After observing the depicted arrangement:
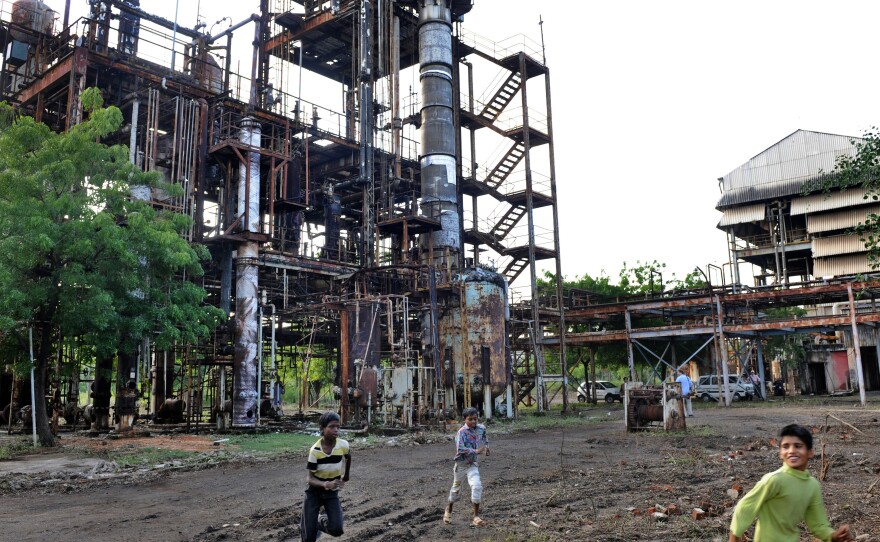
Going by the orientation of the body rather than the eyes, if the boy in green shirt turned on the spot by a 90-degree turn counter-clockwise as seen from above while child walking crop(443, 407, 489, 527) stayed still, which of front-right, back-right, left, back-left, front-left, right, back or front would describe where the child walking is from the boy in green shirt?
left

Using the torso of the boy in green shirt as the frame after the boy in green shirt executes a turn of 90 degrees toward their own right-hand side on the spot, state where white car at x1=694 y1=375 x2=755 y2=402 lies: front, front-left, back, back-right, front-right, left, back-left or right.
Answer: back-right

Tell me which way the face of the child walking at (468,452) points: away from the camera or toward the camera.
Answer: toward the camera

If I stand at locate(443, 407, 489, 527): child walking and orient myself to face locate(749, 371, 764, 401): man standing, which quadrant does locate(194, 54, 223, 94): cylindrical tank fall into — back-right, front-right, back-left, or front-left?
front-left

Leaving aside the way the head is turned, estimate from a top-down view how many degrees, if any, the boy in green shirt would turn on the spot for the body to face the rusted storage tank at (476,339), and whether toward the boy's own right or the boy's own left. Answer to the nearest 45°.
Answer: approximately 180°

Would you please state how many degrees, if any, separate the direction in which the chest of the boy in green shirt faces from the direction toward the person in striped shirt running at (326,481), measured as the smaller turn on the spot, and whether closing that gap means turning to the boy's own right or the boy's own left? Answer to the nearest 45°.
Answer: approximately 135° to the boy's own right

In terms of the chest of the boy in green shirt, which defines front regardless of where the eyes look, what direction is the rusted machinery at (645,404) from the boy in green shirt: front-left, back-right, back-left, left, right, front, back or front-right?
back-left

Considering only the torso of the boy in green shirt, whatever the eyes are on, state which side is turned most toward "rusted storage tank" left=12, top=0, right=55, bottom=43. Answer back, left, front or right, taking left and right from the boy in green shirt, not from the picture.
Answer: back

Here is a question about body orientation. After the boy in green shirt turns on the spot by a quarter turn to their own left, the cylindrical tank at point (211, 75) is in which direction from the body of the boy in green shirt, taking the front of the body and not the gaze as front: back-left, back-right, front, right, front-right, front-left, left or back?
left

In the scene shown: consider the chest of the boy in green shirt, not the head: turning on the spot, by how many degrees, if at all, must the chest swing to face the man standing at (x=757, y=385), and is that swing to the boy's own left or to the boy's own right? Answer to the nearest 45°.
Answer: approximately 135° to the boy's own left

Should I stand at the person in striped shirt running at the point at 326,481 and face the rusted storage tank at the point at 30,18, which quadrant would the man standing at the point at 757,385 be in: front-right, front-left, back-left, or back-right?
front-right

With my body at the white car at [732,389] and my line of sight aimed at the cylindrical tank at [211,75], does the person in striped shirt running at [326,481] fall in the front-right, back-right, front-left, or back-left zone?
front-left

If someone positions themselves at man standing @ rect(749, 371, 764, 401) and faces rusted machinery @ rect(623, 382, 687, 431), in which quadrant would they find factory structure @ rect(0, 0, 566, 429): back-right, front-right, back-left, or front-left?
front-right

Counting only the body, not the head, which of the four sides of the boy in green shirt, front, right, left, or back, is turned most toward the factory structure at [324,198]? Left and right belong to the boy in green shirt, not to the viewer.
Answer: back

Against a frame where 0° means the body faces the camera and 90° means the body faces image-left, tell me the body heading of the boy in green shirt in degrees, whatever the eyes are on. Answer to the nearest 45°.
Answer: approximately 315°
